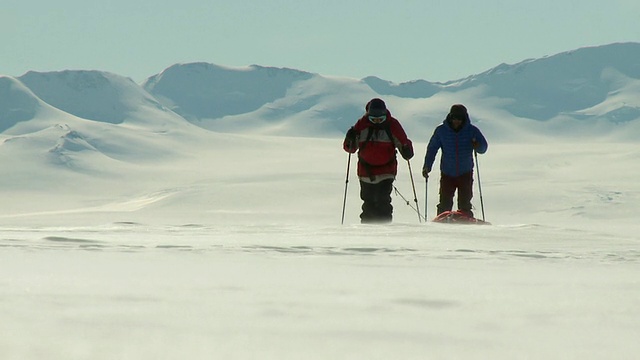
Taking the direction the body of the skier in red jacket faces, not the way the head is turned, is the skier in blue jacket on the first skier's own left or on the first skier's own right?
on the first skier's own left

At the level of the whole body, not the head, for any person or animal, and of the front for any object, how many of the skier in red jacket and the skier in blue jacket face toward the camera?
2

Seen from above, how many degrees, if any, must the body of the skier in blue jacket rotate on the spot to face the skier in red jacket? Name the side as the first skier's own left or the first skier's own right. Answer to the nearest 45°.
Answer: approximately 45° to the first skier's own right

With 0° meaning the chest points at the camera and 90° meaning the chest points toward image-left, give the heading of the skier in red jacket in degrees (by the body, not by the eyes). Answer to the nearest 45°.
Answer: approximately 0°
